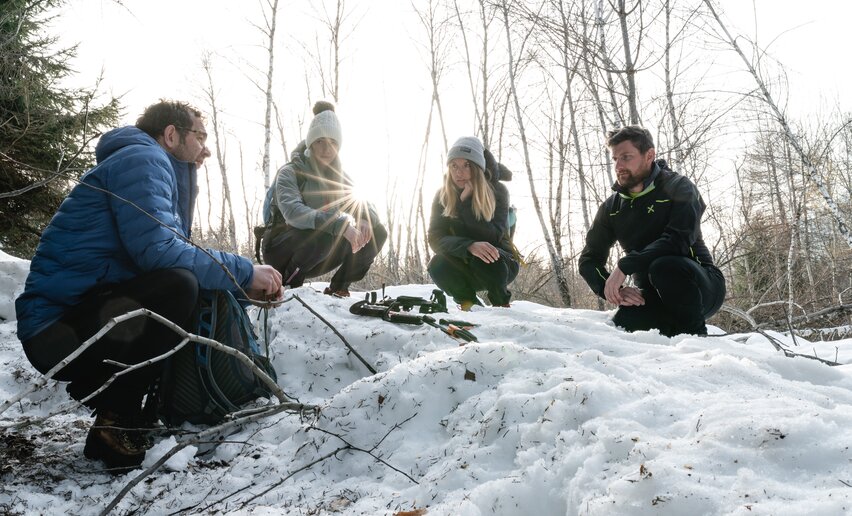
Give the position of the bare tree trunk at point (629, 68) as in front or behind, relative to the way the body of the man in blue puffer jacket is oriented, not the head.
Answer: in front

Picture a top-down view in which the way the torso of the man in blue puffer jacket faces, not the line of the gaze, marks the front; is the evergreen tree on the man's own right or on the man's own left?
on the man's own left

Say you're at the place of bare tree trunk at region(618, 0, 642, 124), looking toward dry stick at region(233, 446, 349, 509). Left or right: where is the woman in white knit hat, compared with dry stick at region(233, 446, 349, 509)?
right

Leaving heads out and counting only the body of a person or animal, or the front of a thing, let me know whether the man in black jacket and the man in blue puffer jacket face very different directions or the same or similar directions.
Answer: very different directions

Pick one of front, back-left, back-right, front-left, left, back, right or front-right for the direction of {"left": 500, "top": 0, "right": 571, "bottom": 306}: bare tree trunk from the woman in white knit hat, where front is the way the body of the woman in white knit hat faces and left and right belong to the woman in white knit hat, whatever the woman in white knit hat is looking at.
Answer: left

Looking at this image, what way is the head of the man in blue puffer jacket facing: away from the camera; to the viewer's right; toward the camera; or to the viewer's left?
to the viewer's right

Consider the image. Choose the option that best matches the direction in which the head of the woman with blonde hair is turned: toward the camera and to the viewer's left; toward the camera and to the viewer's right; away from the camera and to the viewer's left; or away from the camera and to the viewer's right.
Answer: toward the camera and to the viewer's left

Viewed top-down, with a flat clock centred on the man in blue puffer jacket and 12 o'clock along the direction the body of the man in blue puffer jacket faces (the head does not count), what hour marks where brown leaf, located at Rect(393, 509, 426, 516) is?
The brown leaf is roughly at 2 o'clock from the man in blue puffer jacket.

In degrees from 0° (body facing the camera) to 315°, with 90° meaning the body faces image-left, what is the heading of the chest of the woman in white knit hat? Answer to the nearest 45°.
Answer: approximately 315°

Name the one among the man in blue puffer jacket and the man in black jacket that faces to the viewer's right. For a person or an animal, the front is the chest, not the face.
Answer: the man in blue puffer jacket

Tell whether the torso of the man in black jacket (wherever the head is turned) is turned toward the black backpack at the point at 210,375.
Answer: yes

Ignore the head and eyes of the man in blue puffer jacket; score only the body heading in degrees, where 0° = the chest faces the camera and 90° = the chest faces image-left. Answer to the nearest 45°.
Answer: approximately 270°

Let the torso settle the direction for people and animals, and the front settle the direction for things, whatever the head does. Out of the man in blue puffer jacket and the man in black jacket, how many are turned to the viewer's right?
1
